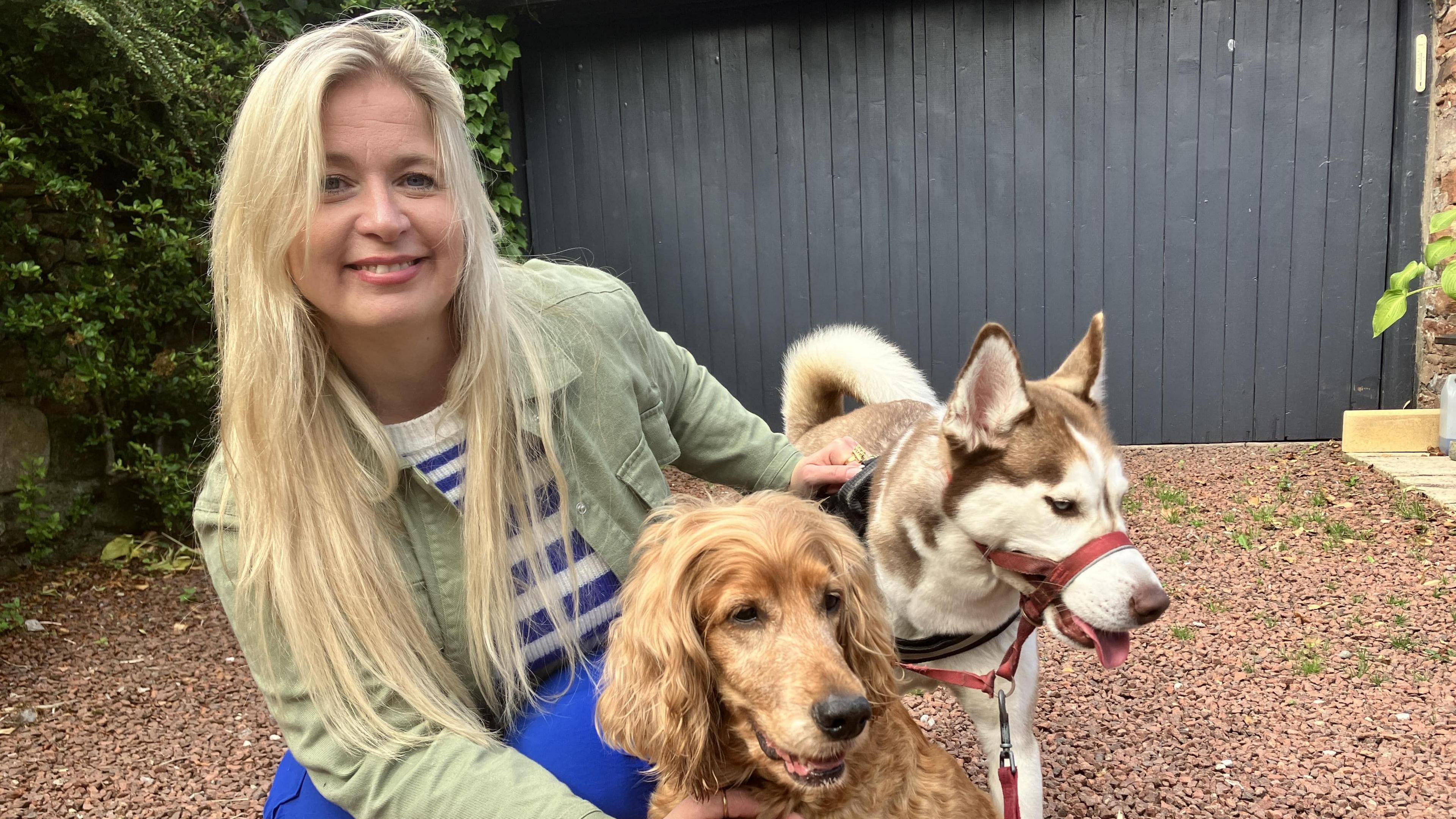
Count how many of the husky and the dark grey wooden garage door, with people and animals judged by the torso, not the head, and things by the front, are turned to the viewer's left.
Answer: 0

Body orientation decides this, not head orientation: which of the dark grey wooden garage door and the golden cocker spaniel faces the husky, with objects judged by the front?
the dark grey wooden garage door

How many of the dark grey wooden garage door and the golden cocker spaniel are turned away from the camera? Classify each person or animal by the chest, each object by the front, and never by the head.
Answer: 0

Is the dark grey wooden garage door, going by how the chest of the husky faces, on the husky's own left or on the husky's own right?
on the husky's own left

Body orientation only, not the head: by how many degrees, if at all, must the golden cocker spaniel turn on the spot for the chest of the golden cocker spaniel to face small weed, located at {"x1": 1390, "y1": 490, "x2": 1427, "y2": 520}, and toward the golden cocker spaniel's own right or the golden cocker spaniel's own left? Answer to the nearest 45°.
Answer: approximately 90° to the golden cocker spaniel's own left

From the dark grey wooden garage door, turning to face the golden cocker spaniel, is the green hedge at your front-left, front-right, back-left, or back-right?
front-right

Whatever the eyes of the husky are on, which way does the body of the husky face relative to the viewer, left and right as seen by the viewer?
facing the viewer and to the right of the viewer

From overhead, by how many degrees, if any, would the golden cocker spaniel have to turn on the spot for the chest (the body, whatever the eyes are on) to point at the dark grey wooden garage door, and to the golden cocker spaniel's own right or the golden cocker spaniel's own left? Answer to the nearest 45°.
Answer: approximately 135° to the golden cocker spaniel's own left

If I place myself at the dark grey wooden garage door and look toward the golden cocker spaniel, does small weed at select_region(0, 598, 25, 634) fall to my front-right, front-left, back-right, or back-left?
front-right

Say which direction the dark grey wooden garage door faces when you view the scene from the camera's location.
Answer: facing the viewer

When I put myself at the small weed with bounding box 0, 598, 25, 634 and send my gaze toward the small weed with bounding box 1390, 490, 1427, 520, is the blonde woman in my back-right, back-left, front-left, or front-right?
front-right
